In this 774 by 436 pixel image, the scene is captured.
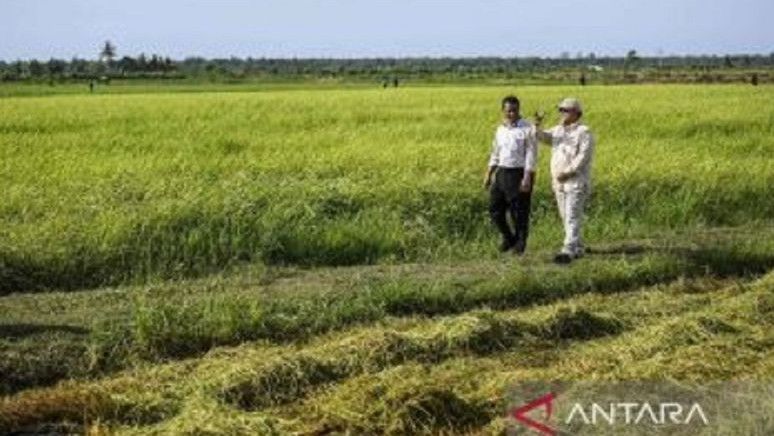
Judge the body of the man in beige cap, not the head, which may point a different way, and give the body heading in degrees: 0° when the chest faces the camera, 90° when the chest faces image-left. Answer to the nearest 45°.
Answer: approximately 45°

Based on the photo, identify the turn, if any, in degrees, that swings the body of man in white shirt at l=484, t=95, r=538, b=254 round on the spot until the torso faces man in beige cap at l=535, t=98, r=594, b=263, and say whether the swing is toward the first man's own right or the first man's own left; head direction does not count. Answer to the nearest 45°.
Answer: approximately 90° to the first man's own left

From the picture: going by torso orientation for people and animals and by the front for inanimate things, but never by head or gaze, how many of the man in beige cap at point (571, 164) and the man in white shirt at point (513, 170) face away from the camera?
0

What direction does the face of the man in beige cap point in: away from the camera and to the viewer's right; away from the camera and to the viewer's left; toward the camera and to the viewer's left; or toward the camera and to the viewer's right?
toward the camera and to the viewer's left

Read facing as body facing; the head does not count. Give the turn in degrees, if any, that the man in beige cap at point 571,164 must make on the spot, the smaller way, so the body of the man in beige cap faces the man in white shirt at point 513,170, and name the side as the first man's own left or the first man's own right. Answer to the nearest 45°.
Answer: approximately 45° to the first man's own right
